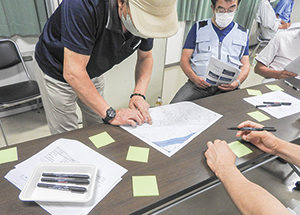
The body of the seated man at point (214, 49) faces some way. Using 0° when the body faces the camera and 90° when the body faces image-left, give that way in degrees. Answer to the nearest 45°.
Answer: approximately 0°

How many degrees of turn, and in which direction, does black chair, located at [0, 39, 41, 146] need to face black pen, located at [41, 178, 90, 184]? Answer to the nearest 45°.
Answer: approximately 45° to its right

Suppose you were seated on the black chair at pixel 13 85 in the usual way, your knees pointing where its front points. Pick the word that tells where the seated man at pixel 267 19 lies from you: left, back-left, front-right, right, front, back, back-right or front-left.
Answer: front-left

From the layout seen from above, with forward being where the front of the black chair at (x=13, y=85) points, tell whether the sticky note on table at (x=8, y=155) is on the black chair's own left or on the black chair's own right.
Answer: on the black chair's own right

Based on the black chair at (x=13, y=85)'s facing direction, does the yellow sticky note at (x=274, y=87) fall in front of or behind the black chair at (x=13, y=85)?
in front

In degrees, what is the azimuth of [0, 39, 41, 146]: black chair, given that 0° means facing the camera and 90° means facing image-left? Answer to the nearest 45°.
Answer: approximately 315°

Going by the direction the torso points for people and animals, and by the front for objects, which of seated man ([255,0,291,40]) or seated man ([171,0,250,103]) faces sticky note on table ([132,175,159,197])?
seated man ([171,0,250,103])

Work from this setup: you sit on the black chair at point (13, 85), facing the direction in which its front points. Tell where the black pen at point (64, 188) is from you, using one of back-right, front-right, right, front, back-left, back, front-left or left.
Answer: front-right

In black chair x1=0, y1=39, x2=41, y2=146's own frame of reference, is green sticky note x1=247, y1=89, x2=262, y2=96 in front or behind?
in front

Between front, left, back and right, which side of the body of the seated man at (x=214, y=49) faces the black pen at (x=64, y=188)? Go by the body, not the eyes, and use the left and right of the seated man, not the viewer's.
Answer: front
